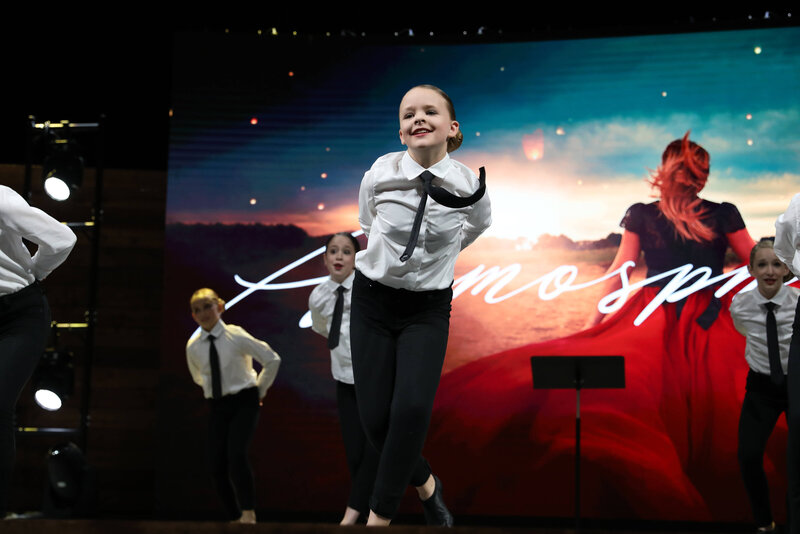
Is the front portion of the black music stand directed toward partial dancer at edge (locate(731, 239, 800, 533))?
no

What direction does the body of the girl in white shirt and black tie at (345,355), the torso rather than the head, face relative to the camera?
toward the camera

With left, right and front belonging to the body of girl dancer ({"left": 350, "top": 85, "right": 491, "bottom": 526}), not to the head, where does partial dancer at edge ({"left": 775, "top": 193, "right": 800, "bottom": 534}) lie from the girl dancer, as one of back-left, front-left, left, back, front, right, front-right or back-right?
left

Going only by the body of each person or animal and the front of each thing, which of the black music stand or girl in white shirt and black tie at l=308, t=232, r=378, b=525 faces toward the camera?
the girl in white shirt and black tie

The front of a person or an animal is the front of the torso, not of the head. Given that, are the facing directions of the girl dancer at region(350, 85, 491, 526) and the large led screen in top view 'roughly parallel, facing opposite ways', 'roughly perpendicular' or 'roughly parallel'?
roughly parallel

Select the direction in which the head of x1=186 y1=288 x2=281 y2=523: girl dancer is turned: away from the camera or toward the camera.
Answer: toward the camera

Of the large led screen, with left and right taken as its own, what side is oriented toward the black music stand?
front

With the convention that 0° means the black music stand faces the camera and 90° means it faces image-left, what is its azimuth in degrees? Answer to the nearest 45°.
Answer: approximately 180°

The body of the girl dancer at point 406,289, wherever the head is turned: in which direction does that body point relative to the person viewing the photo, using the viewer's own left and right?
facing the viewer

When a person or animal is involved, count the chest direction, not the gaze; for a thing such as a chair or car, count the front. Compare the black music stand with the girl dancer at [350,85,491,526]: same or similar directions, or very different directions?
very different directions

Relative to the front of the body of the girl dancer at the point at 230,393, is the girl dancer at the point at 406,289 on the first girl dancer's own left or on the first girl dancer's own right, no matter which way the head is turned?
on the first girl dancer's own left

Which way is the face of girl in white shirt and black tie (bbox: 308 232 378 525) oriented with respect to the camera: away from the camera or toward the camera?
toward the camera

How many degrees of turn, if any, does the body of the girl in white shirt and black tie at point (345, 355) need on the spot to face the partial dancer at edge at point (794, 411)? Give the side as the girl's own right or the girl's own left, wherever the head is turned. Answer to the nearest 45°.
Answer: approximately 45° to the girl's own left

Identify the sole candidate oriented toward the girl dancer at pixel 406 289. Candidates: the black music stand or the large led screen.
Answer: the large led screen

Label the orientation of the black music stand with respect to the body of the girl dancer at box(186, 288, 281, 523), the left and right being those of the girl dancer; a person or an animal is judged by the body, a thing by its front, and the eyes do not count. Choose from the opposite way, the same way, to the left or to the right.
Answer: the opposite way

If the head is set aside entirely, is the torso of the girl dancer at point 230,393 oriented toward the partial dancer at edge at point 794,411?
no

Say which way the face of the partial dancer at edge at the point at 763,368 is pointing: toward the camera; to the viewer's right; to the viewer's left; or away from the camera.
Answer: toward the camera
